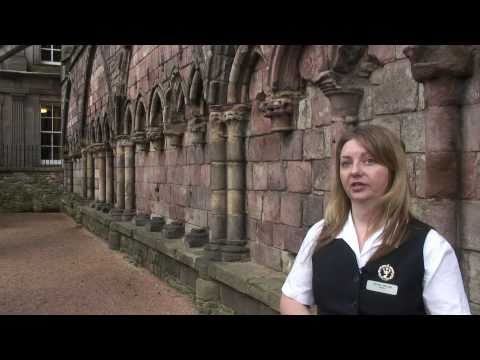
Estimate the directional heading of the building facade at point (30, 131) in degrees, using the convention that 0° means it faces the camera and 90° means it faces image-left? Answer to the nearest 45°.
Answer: approximately 0°

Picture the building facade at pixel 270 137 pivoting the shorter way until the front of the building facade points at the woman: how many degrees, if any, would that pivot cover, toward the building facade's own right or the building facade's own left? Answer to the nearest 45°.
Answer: approximately 45° to the building facade's own left

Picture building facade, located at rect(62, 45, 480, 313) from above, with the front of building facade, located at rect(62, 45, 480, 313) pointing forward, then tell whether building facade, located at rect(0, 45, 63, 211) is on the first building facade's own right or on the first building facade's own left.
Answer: on the first building facade's own right

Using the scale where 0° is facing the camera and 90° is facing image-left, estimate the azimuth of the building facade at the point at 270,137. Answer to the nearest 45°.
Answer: approximately 45°
